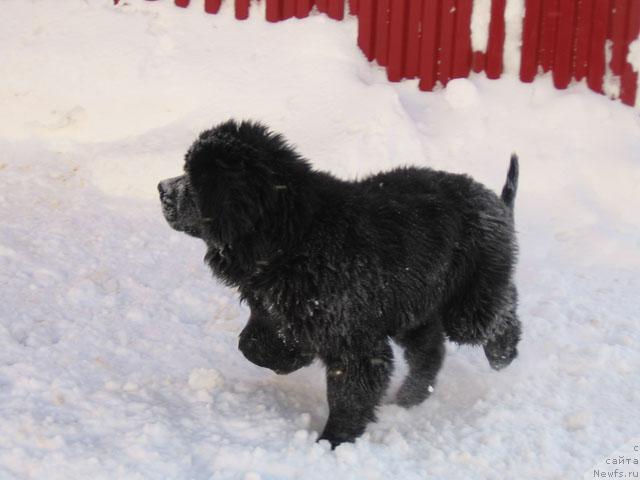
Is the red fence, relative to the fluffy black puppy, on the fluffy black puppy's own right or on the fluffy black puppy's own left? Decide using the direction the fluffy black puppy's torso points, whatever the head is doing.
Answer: on the fluffy black puppy's own right

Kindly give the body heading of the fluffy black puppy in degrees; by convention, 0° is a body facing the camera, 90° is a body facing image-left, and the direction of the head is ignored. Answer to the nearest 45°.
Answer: approximately 90°

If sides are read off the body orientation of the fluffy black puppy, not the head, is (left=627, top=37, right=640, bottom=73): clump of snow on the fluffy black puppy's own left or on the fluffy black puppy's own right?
on the fluffy black puppy's own right
